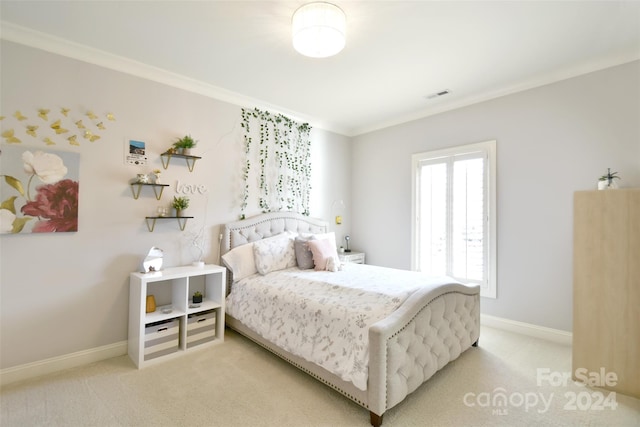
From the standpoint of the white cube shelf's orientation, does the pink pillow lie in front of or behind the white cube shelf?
in front

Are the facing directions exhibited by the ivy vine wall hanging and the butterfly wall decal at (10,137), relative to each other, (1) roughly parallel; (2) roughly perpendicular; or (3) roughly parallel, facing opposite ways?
roughly parallel

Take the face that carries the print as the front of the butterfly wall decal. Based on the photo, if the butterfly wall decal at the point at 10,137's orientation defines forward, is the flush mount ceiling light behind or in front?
in front

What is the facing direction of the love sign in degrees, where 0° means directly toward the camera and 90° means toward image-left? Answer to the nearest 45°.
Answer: approximately 0°

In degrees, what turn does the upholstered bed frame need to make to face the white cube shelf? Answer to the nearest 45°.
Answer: approximately 135° to its right

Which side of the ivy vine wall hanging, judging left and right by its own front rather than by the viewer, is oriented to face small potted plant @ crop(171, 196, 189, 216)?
right

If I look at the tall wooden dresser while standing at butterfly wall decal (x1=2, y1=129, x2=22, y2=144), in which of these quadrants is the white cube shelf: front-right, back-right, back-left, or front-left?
front-left

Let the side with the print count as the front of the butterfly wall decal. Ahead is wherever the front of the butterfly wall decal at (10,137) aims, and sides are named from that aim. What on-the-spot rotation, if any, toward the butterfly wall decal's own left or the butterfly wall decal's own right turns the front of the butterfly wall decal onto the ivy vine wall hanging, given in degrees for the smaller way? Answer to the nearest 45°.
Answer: approximately 90° to the butterfly wall decal's own left

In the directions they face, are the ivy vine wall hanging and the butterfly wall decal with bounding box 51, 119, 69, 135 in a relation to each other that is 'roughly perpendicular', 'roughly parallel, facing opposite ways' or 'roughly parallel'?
roughly parallel

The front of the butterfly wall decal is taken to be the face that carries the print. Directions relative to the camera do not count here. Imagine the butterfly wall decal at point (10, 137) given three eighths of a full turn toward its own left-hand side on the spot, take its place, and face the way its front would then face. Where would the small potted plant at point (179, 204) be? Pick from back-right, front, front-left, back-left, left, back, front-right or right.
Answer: front-right

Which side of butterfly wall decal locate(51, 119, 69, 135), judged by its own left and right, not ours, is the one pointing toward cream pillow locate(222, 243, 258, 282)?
left

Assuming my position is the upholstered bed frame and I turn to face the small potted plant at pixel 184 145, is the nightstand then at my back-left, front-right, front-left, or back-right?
front-right

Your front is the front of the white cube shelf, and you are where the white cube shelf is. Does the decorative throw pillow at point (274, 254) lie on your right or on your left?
on your left

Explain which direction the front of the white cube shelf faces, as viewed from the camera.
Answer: facing the viewer and to the right of the viewer
